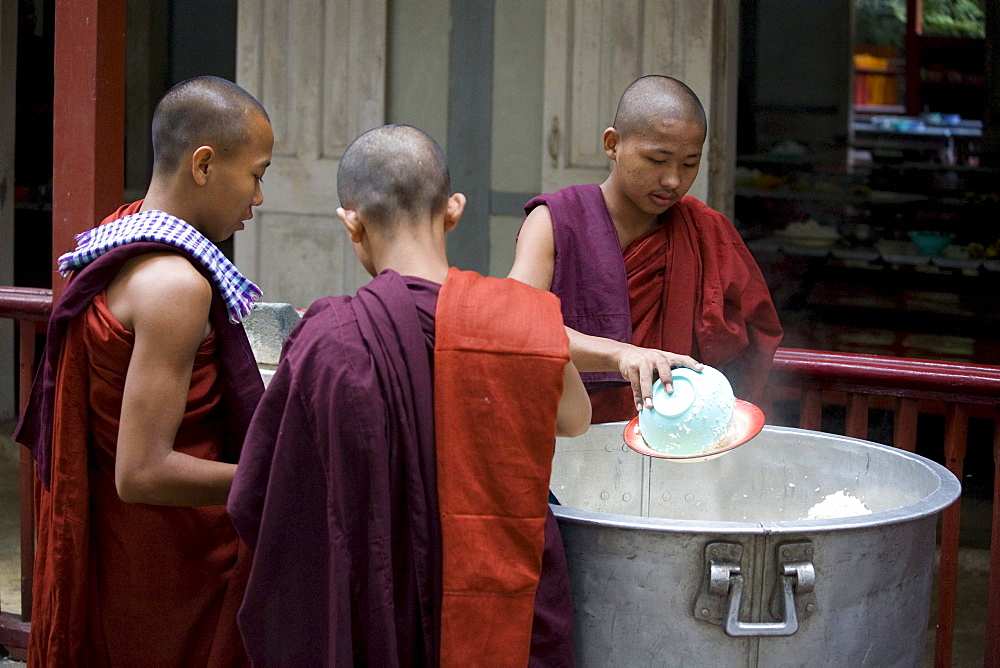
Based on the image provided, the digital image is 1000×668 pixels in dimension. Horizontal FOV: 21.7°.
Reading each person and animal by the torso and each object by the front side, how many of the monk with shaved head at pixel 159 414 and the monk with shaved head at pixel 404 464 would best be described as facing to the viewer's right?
1

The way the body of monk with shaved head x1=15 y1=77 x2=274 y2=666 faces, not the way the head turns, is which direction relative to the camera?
to the viewer's right

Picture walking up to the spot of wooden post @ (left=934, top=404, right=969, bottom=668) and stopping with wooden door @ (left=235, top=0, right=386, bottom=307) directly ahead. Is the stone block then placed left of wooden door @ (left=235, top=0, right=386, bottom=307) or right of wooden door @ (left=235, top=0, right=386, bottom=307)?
left

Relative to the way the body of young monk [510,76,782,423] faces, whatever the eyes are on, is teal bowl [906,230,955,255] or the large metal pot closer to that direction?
the large metal pot

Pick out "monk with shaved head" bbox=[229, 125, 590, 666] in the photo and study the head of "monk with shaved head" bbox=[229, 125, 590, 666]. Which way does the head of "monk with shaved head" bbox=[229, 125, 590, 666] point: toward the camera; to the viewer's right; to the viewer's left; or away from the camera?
away from the camera

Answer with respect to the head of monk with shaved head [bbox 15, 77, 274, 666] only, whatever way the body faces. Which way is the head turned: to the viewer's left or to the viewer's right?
to the viewer's right

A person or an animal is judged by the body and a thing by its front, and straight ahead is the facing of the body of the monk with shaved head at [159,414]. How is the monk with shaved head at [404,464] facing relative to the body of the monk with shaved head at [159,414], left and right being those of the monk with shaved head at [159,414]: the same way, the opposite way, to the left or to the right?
to the left

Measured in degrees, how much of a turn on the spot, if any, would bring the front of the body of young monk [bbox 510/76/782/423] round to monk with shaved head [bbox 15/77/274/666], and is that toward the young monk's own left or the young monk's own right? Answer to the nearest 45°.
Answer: approximately 90° to the young monk's own right

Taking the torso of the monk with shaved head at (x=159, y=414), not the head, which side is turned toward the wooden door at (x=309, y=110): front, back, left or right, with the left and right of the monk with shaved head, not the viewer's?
left

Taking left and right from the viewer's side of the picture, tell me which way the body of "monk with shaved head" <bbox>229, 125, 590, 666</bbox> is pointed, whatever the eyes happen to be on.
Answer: facing away from the viewer
